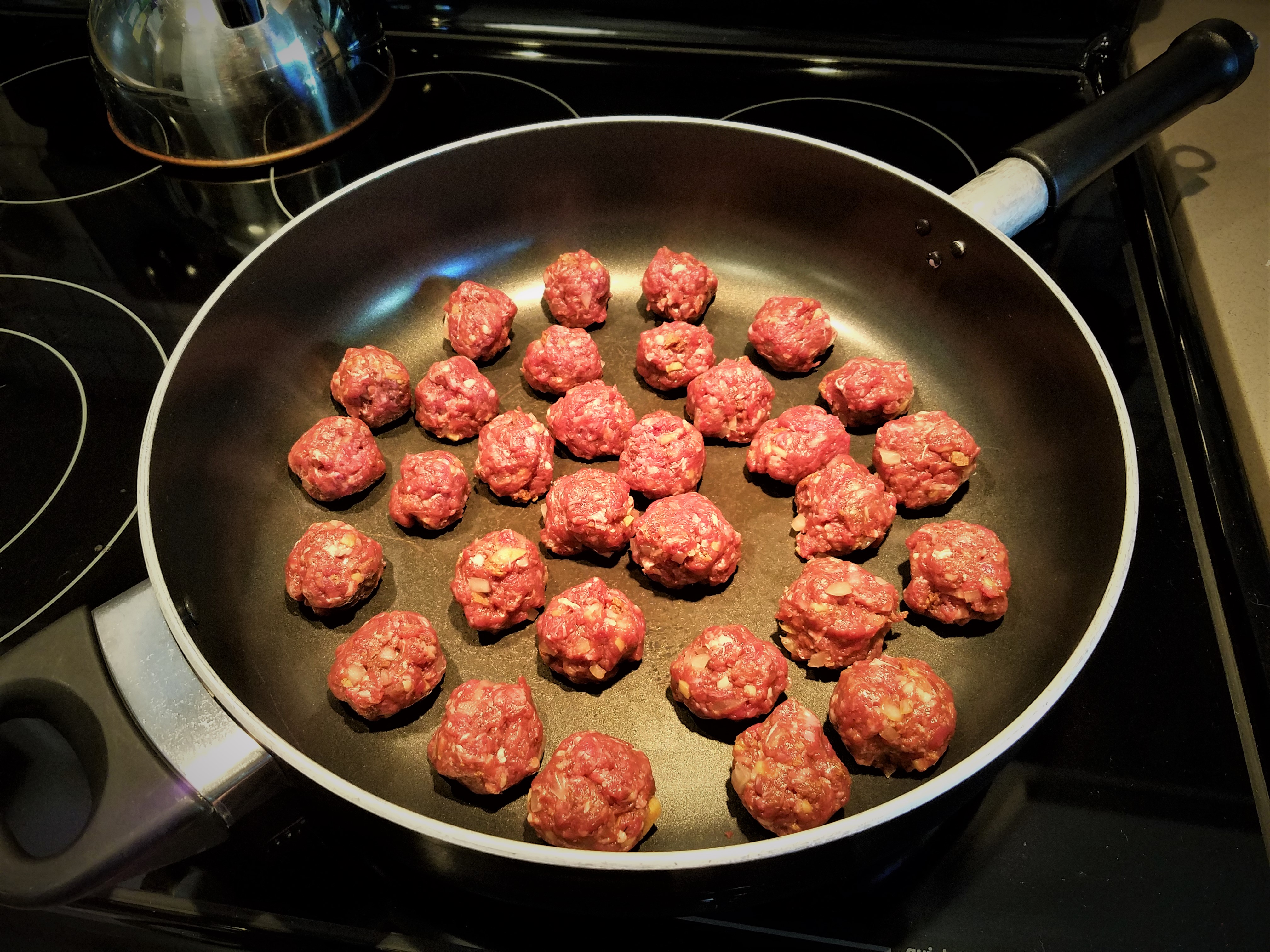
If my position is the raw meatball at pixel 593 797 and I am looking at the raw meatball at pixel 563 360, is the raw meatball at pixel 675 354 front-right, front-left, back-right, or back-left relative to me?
front-right

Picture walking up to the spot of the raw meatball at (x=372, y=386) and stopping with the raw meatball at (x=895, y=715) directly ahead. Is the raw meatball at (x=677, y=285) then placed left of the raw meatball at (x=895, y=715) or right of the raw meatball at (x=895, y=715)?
left

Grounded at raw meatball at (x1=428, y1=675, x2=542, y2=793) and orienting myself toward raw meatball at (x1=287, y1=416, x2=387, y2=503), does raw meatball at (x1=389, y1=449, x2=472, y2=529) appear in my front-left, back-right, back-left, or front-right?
front-right

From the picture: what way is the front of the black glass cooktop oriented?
toward the camera
